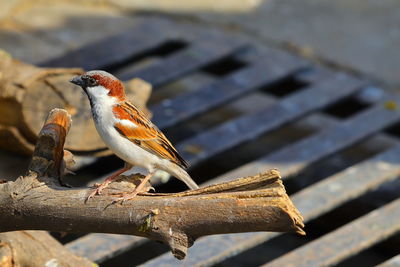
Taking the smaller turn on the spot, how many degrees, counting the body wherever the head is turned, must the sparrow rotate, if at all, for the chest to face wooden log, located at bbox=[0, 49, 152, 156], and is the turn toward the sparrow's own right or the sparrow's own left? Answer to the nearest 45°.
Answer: approximately 45° to the sparrow's own right

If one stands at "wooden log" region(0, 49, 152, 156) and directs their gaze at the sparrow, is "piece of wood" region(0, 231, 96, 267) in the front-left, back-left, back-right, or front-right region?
front-right

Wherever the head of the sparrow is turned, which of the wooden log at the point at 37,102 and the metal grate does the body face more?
the wooden log

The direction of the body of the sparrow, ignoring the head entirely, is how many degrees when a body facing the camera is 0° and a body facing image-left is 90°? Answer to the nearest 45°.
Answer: approximately 90°
